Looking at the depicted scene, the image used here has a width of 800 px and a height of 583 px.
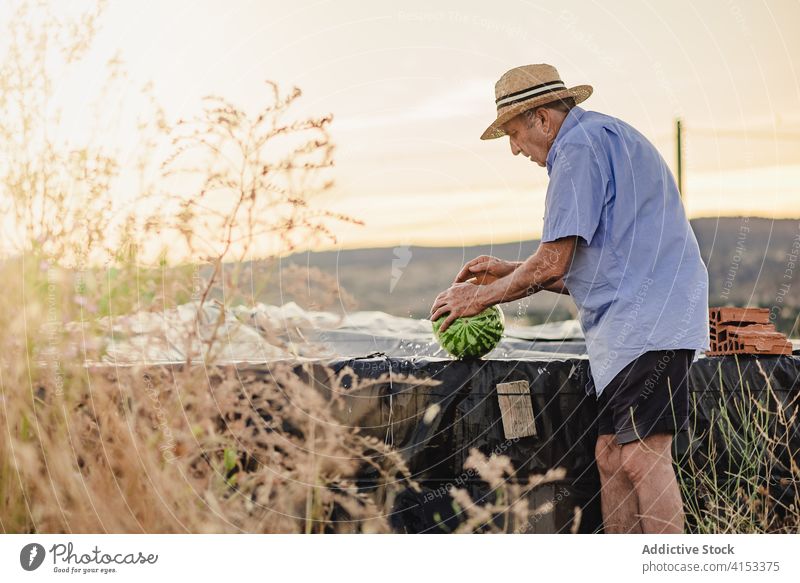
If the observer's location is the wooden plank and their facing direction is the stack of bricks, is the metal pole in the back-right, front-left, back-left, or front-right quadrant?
front-left

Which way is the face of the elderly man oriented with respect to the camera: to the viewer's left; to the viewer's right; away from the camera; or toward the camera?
to the viewer's left

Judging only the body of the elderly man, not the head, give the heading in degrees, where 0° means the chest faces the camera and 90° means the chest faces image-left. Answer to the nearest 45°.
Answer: approximately 90°

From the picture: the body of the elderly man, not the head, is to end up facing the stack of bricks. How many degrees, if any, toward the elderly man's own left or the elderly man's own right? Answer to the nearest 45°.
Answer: approximately 135° to the elderly man's own right

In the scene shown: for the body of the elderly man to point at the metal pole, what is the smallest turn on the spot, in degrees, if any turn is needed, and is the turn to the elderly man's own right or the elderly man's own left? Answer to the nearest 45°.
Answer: approximately 90° to the elderly man's own right

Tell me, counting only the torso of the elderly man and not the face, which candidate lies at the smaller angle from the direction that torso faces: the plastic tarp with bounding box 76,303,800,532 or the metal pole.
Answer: the plastic tarp
